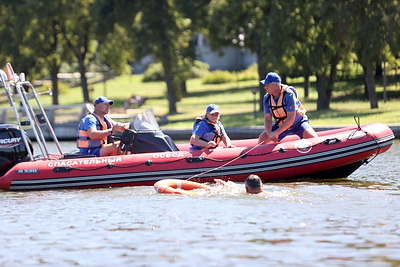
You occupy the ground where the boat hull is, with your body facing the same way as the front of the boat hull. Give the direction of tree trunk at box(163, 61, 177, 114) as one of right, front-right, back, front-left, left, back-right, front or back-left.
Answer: left

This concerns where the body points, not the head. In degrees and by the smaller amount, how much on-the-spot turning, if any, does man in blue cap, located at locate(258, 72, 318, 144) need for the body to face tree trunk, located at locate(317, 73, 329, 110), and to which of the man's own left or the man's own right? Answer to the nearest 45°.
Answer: approximately 135° to the man's own right

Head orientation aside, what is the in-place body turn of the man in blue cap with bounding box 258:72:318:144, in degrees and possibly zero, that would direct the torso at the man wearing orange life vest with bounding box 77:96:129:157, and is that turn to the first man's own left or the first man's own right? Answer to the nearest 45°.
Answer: approximately 45° to the first man's own right

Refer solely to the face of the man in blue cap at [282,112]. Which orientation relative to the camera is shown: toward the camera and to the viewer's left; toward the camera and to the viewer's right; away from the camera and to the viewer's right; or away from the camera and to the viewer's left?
toward the camera and to the viewer's left

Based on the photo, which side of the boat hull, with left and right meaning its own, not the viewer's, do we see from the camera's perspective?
right

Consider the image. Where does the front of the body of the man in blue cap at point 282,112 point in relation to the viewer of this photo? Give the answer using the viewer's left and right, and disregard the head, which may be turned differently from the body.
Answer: facing the viewer and to the left of the viewer
